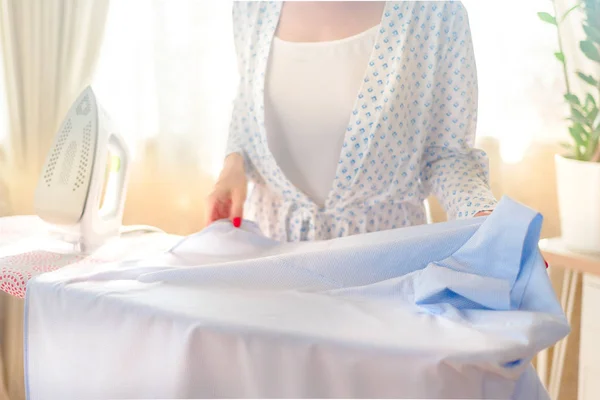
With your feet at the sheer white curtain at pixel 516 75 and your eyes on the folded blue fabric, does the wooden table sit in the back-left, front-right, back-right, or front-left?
front-left

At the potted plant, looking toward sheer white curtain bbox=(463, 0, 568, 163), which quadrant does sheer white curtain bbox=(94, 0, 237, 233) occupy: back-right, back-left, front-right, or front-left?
front-left

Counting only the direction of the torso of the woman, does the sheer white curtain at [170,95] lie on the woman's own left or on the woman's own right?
on the woman's own right

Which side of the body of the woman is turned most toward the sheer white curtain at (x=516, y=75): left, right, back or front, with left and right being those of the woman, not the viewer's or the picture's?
back

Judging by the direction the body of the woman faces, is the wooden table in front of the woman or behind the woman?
behind

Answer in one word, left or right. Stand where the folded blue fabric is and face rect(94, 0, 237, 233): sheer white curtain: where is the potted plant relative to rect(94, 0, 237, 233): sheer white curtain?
right

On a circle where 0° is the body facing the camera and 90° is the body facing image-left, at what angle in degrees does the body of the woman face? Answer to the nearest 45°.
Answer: approximately 45°

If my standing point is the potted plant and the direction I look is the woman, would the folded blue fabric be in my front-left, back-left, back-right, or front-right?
front-left

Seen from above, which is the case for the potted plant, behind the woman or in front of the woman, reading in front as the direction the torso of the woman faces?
behind
